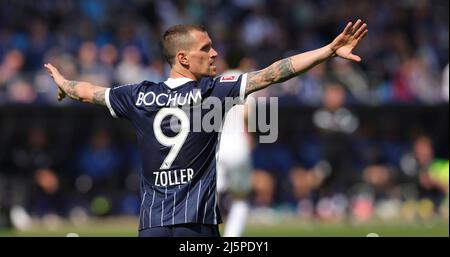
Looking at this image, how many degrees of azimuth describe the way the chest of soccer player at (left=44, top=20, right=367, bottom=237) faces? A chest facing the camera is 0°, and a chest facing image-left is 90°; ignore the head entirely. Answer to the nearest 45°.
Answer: approximately 225°

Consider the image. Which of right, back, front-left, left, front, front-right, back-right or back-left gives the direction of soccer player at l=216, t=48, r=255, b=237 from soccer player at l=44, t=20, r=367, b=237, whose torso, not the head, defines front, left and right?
front-left

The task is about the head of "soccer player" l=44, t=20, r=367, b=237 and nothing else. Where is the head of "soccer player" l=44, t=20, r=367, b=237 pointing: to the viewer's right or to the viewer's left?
to the viewer's right
